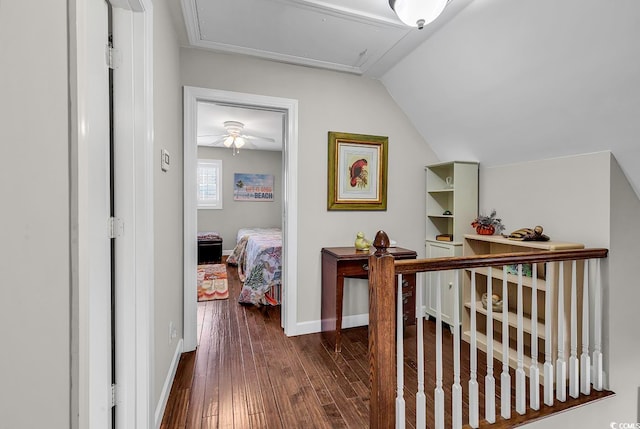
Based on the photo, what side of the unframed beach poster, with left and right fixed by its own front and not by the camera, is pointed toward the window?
right

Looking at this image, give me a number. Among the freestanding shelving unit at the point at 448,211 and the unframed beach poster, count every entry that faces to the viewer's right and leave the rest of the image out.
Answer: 0

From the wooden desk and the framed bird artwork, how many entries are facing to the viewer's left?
0

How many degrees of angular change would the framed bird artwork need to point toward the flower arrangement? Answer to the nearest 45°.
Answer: approximately 45° to its left

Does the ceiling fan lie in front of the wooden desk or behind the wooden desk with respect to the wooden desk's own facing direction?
behind

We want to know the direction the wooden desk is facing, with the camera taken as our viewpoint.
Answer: facing the viewer and to the right of the viewer

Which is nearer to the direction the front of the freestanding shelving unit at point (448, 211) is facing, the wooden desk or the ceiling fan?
the wooden desk

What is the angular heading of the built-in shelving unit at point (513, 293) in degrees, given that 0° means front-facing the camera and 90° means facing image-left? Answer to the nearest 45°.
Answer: approximately 45°
